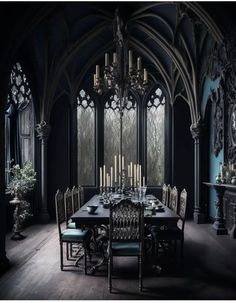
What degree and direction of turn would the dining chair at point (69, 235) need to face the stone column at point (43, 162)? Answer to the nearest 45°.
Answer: approximately 90° to its left

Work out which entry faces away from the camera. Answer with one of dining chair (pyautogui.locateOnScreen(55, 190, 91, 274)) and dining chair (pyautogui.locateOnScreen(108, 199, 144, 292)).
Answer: dining chair (pyautogui.locateOnScreen(108, 199, 144, 292))

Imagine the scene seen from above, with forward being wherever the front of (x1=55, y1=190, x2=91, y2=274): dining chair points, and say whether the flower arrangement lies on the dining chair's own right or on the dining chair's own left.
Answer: on the dining chair's own left

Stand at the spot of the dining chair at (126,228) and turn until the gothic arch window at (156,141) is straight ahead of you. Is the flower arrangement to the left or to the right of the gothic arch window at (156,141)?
left

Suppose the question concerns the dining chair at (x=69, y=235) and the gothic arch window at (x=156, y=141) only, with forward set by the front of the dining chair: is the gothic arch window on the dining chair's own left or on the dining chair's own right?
on the dining chair's own left

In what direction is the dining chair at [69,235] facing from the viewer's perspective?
to the viewer's right

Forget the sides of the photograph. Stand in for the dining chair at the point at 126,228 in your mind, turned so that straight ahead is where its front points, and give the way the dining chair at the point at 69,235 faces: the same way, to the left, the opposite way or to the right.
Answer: to the right

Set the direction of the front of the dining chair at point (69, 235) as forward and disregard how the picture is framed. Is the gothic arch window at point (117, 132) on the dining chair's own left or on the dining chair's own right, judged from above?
on the dining chair's own left

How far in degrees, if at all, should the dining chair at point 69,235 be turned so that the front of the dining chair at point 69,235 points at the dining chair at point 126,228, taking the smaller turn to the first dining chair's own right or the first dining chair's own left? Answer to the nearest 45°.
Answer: approximately 45° to the first dining chair's own right

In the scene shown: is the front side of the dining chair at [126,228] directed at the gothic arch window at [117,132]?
yes

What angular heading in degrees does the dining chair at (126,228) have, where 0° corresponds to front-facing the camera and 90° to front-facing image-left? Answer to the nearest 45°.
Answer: approximately 180°

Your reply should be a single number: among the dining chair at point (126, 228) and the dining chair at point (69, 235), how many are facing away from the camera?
1
